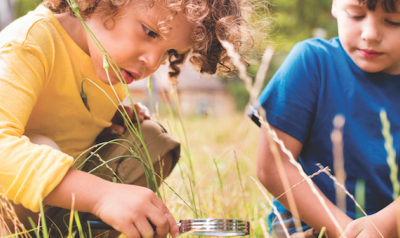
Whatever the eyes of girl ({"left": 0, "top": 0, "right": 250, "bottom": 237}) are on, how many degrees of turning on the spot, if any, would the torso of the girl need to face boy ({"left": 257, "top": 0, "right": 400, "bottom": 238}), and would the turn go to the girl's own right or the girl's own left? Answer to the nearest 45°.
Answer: approximately 45° to the girl's own left

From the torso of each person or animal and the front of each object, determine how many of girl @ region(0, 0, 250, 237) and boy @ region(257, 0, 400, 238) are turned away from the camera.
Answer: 0

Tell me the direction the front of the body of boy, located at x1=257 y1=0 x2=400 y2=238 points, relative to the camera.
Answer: toward the camera

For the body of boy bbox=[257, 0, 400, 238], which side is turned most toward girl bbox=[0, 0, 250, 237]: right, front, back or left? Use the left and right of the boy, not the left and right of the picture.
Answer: right

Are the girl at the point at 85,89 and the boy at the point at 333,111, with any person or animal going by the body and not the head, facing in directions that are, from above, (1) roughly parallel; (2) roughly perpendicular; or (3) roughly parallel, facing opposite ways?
roughly perpendicular
